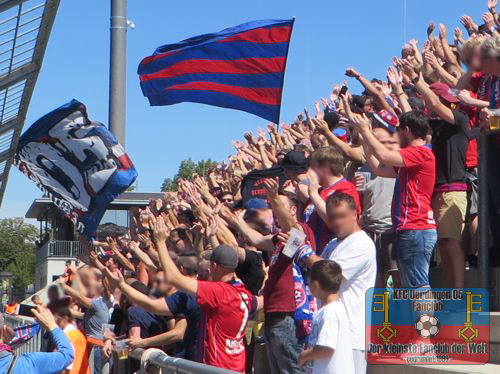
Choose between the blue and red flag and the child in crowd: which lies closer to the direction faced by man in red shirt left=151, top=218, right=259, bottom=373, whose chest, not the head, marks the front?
the blue and red flag

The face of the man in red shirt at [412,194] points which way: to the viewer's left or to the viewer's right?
to the viewer's left

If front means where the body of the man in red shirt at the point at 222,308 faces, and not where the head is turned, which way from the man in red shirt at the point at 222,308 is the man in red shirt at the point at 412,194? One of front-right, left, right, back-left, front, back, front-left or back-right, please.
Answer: back-right

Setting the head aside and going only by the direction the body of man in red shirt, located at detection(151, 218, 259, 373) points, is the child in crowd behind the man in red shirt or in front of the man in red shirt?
behind

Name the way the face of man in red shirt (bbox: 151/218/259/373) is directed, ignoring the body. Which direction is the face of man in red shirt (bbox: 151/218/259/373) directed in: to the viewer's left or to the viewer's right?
to the viewer's left

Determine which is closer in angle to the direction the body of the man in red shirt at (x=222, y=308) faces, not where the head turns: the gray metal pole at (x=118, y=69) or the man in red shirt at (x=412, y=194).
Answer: the gray metal pole

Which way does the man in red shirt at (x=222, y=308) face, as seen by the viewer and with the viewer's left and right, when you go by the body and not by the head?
facing away from the viewer and to the left of the viewer

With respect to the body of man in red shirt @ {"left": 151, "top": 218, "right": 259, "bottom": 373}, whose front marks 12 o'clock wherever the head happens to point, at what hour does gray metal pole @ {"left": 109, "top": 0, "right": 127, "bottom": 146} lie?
The gray metal pole is roughly at 1 o'clock from the man in red shirt.

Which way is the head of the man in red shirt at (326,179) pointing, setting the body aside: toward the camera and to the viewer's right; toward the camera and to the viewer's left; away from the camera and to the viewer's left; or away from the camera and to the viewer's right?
toward the camera and to the viewer's left

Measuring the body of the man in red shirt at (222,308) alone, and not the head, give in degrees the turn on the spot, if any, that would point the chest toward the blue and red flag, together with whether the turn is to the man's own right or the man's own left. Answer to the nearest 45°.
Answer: approximately 45° to the man's own right
